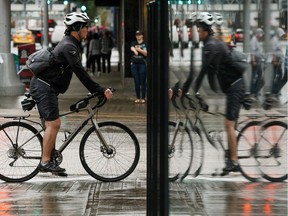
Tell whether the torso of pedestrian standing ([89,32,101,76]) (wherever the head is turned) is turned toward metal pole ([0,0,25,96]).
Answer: no

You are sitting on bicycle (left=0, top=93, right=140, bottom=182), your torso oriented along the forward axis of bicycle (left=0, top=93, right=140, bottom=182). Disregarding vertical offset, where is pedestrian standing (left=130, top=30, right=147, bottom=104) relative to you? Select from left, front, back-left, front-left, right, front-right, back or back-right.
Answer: left

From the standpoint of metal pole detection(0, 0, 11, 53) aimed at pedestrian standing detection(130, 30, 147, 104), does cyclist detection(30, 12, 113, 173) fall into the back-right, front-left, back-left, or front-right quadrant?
front-right

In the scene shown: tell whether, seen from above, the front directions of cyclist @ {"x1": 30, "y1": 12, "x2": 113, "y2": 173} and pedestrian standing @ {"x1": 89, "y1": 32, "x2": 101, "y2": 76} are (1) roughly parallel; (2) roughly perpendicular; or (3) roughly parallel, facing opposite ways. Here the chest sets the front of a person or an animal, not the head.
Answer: roughly perpendicular

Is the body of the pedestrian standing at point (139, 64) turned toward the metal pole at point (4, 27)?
no

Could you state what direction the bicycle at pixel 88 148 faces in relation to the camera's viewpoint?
facing to the right of the viewer

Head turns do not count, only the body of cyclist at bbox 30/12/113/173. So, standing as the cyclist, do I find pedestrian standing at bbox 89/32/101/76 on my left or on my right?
on my left

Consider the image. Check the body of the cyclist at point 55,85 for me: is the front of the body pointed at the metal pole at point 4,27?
no

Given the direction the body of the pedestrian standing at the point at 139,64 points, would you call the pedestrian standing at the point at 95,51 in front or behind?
behind

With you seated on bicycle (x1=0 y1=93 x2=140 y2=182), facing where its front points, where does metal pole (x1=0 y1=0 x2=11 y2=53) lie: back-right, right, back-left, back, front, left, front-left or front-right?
left

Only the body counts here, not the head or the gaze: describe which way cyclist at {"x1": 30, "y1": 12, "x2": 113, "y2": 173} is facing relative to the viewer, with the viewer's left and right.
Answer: facing to the right of the viewer

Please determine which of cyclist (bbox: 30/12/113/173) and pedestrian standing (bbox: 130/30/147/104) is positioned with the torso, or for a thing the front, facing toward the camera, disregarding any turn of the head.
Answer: the pedestrian standing

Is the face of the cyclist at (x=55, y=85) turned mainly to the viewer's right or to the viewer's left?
to the viewer's right

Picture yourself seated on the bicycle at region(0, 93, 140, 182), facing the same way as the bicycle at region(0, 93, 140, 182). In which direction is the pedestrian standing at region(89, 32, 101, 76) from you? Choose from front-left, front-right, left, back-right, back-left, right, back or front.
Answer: left

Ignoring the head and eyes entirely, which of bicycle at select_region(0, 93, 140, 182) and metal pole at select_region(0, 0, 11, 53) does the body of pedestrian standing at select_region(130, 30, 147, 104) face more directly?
the bicycle

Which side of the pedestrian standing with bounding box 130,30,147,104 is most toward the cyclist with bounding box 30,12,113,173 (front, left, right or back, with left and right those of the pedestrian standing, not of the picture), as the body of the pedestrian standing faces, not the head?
front

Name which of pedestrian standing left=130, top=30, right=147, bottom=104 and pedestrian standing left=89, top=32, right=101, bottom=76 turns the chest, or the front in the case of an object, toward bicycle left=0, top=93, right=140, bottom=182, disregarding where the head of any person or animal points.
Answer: pedestrian standing left=130, top=30, right=147, bottom=104

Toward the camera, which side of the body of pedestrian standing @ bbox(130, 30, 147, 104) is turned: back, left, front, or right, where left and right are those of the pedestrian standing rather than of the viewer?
front
